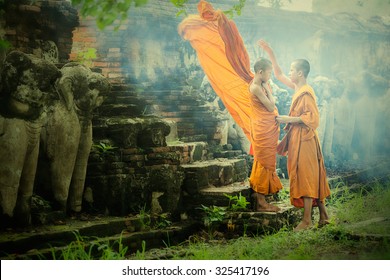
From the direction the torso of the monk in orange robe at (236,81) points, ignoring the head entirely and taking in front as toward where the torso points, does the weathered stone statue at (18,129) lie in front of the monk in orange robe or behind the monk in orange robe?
behind

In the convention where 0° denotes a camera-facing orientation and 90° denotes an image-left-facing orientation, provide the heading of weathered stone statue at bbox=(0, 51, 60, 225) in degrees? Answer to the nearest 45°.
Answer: approximately 315°

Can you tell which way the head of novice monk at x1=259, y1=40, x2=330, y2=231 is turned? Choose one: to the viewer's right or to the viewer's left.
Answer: to the viewer's left

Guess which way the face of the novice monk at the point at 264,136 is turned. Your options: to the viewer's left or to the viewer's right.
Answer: to the viewer's right

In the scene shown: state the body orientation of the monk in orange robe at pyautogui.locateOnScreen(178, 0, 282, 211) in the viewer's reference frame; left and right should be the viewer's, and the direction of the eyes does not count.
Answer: facing to the right of the viewer

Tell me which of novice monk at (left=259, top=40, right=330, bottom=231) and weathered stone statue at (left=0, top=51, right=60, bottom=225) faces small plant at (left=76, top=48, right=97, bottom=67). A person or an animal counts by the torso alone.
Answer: the novice monk

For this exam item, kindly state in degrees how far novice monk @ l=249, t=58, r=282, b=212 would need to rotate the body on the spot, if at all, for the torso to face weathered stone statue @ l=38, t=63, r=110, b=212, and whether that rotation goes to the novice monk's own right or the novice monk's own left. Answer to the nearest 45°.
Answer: approximately 135° to the novice monk's own right

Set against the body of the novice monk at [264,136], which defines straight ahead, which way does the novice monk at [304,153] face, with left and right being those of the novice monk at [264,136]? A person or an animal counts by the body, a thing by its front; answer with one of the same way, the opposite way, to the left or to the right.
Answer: the opposite way

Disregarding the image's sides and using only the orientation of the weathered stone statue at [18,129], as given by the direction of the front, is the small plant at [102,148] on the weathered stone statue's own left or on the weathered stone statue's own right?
on the weathered stone statue's own left

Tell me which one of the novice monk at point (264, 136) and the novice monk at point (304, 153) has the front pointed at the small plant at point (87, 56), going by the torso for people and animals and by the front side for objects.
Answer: the novice monk at point (304, 153)

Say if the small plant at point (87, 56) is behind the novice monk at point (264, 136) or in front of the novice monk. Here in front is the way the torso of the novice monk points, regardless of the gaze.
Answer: behind

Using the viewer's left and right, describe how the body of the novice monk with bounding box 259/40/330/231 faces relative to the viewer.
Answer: facing to the left of the viewer

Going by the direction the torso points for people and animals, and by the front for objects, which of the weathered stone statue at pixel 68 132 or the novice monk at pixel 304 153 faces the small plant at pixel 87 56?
the novice monk
